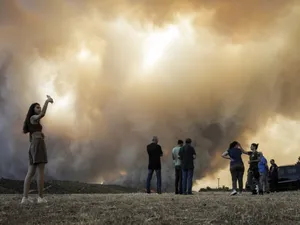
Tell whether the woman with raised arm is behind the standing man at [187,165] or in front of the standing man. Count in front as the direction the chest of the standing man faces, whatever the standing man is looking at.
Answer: behind

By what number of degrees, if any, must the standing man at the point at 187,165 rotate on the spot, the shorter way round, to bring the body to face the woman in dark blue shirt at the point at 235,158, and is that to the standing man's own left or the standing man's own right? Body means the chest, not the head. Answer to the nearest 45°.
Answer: approximately 90° to the standing man's own right

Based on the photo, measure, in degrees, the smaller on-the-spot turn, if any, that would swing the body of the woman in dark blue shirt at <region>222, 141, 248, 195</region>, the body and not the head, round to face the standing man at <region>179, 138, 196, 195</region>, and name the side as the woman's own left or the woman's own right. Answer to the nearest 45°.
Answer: approximately 90° to the woman's own left

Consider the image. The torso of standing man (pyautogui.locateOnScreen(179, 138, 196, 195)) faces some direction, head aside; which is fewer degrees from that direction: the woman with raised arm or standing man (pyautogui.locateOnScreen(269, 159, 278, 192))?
the standing man

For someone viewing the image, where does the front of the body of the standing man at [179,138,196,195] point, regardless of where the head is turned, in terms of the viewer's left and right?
facing away from the viewer

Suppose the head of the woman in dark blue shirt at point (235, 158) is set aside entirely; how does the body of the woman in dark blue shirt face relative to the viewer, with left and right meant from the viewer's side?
facing away from the viewer

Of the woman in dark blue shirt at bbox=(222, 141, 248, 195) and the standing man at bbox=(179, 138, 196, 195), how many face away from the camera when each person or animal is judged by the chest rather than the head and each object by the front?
2

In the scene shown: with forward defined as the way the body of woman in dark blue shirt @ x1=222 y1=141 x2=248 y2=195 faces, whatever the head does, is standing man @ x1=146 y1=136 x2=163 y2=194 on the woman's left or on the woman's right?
on the woman's left
